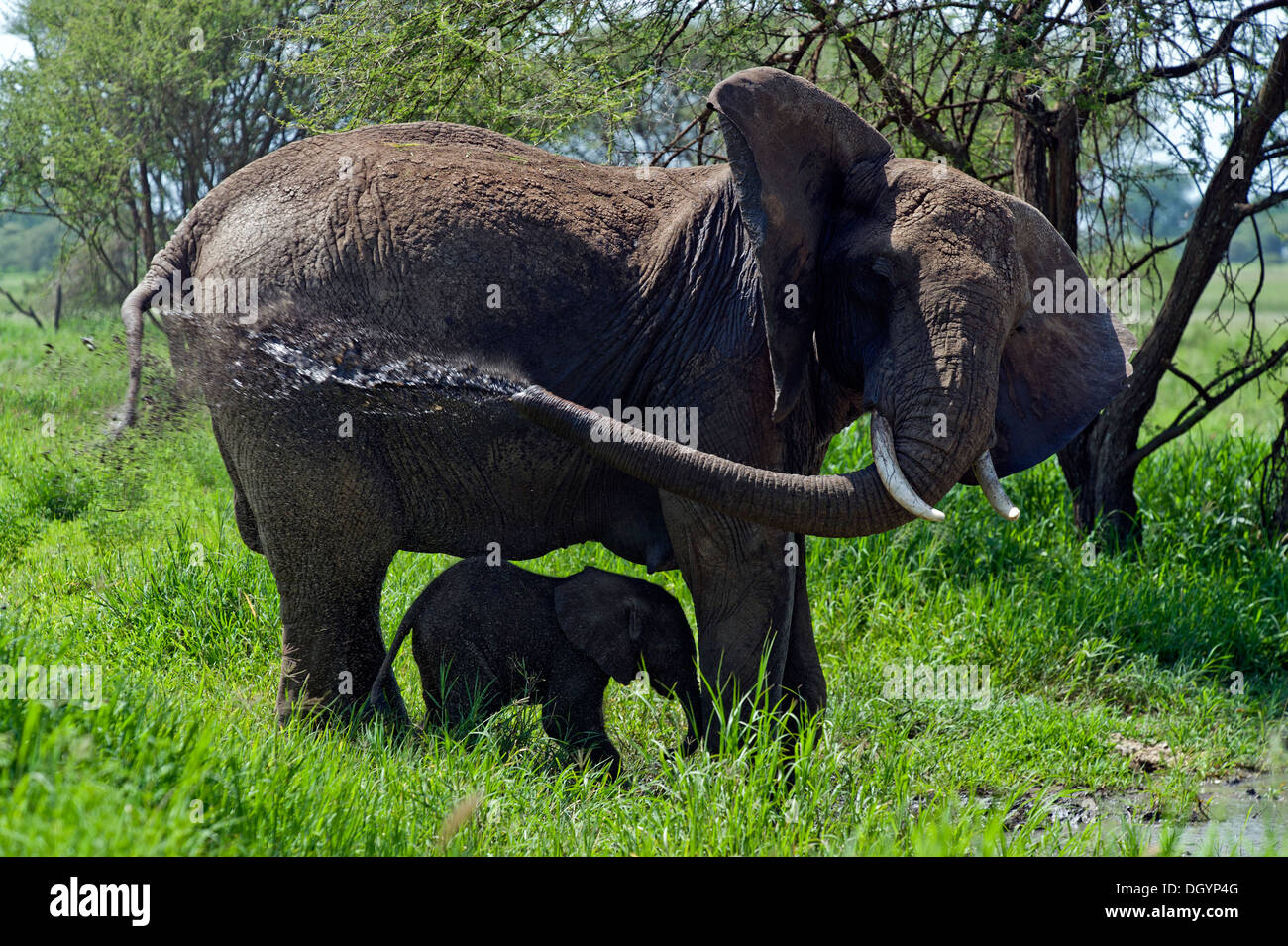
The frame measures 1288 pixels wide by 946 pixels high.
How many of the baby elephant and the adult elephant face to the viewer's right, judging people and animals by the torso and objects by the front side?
2

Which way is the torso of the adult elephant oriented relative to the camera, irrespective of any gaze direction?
to the viewer's right

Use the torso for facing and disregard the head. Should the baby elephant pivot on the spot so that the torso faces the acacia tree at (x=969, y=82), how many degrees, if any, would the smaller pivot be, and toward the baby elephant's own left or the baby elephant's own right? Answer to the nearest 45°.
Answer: approximately 45° to the baby elephant's own left

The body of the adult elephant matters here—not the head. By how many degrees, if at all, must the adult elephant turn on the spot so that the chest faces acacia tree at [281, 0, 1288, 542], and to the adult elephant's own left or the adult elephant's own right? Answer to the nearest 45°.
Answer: approximately 45° to the adult elephant's own left

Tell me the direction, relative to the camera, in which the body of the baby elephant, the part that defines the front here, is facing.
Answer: to the viewer's right
